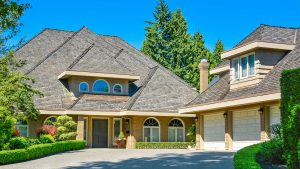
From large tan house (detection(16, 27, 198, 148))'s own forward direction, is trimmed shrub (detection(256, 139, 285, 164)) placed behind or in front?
in front

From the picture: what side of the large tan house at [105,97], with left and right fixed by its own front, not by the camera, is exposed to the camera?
front

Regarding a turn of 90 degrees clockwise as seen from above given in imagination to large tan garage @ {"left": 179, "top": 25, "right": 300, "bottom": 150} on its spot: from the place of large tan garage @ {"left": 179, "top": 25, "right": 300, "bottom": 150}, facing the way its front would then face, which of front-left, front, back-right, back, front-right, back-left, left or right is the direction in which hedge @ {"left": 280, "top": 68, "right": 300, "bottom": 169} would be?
back-left

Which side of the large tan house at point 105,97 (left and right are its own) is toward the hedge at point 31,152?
front

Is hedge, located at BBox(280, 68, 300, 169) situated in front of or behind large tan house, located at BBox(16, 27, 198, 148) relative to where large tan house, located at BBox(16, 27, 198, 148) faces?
in front

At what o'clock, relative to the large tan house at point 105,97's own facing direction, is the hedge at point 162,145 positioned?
The hedge is roughly at 10 o'clock from the large tan house.

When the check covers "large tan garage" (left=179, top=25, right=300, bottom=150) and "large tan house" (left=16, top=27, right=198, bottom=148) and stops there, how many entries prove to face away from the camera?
0

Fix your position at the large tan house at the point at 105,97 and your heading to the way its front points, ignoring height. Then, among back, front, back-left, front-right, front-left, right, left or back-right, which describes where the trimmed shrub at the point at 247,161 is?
front

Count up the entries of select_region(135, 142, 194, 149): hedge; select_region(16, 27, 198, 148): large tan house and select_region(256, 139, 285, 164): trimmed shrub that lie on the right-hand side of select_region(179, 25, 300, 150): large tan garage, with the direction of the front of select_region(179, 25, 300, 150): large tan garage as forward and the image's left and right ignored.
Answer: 2

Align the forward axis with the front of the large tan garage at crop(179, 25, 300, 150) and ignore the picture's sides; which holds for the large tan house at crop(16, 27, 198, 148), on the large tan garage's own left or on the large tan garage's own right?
on the large tan garage's own right

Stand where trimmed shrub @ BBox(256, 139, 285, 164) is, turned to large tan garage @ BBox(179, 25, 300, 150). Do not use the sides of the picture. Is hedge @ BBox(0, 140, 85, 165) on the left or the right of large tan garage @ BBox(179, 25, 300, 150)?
left

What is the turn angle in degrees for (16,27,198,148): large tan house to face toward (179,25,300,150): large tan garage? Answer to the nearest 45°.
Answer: approximately 45° to its left

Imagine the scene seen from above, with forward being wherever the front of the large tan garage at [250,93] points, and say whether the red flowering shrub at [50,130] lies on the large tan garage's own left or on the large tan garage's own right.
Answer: on the large tan garage's own right

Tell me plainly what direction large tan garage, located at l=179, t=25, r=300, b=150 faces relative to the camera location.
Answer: facing the viewer and to the left of the viewer
